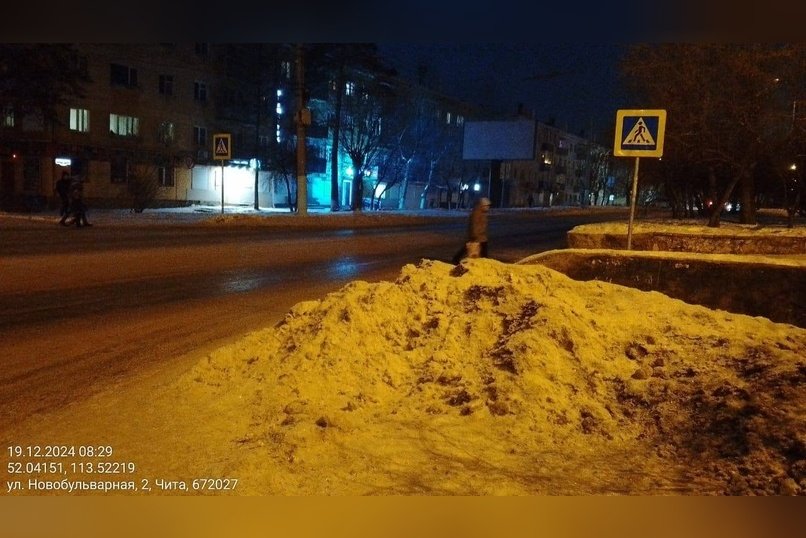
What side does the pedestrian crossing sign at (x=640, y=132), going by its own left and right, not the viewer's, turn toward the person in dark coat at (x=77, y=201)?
right

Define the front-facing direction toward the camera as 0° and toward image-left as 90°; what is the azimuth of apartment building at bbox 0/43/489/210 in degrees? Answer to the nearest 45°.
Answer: approximately 315°

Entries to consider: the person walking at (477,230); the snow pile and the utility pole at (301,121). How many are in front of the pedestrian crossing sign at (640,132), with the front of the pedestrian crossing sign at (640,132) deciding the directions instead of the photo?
1

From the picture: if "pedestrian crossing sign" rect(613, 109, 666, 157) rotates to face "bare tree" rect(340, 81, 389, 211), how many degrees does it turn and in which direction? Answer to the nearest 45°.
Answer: approximately 135° to its right

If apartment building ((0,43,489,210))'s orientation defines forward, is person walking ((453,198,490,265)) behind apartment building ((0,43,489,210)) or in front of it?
in front

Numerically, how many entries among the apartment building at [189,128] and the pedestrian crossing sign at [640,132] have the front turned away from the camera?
0

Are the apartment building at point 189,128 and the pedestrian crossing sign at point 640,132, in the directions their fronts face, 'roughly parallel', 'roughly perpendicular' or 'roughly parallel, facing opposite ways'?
roughly perpendicular

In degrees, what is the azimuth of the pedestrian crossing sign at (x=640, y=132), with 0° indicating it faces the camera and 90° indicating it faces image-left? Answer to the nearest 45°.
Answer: approximately 0°

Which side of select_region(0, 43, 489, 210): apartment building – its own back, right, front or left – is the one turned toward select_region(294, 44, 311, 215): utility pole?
front

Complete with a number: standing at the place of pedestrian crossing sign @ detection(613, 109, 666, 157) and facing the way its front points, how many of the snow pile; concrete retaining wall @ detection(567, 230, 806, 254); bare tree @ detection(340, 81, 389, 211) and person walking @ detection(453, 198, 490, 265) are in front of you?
1
